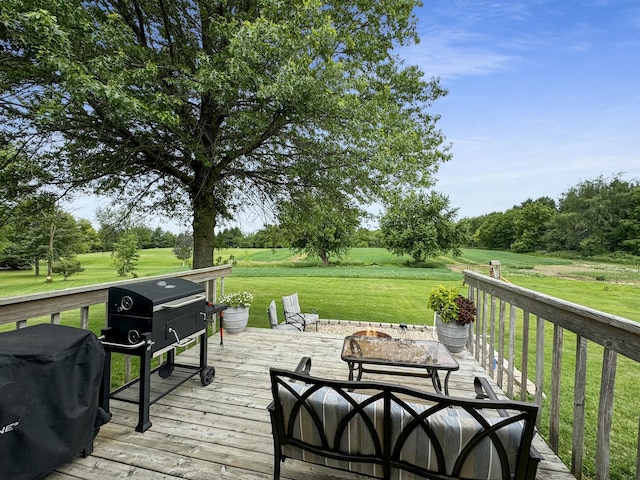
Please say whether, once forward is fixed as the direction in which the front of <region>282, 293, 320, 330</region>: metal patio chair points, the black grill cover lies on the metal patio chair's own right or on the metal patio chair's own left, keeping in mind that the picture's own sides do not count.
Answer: on the metal patio chair's own right

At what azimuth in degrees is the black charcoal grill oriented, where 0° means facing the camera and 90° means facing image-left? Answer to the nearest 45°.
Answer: approximately 315°

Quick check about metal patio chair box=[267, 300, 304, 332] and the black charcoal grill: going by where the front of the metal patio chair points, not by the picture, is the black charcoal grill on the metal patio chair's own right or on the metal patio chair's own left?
on the metal patio chair's own right

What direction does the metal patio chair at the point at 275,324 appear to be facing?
to the viewer's right

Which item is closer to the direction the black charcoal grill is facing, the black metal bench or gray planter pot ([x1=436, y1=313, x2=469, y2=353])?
the black metal bench

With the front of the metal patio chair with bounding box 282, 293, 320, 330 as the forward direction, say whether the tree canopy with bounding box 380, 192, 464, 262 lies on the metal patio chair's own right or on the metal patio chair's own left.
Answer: on the metal patio chair's own left

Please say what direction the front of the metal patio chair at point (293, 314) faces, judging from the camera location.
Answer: facing the viewer and to the right of the viewer

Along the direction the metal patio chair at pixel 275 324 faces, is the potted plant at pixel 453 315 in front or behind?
in front

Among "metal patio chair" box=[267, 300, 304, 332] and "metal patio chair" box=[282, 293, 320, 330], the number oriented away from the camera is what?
0

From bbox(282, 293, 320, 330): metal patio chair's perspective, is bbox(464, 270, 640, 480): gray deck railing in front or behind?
in front
